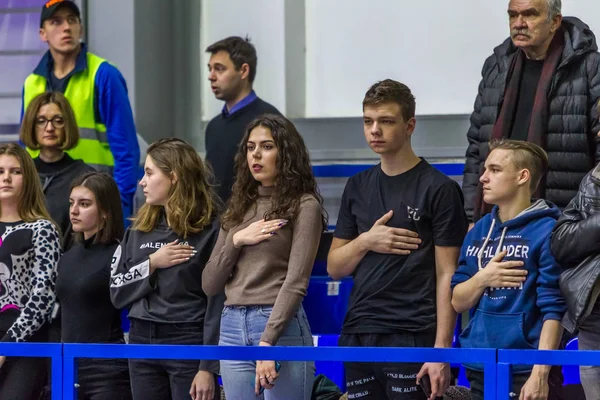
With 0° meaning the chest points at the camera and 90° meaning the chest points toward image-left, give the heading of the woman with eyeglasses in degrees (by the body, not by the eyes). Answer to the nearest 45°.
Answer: approximately 0°

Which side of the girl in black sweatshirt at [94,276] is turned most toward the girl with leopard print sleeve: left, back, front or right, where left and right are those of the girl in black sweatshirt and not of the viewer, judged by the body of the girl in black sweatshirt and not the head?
right

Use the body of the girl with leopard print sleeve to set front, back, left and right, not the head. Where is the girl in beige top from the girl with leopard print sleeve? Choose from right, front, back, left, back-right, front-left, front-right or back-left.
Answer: left

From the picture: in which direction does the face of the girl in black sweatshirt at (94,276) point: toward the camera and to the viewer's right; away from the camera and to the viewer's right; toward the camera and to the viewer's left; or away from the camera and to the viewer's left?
toward the camera and to the viewer's left

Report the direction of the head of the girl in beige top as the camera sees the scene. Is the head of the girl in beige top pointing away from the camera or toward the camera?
toward the camera

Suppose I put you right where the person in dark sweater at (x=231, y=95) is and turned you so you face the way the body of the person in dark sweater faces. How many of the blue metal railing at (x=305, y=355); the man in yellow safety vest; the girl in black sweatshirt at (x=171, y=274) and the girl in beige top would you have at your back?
0

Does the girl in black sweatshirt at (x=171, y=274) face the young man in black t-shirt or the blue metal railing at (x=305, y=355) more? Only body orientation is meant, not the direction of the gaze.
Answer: the blue metal railing

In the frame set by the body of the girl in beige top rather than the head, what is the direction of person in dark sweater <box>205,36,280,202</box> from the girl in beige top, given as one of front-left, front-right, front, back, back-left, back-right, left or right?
back-right

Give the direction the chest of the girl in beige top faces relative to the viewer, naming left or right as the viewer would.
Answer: facing the viewer and to the left of the viewer

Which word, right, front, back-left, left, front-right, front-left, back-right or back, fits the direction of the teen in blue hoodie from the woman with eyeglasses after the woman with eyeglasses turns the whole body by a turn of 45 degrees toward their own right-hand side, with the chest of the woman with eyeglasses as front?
left

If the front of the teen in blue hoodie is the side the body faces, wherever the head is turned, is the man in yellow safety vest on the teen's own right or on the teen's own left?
on the teen's own right

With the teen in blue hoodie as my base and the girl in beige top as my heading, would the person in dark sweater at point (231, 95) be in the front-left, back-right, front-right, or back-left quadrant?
front-right

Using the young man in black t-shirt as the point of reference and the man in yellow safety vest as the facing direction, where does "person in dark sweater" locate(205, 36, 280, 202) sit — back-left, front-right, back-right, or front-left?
front-right

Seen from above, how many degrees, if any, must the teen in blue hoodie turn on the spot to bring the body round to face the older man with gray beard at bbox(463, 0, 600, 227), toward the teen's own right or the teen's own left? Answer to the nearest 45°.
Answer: approximately 135° to the teen's own right

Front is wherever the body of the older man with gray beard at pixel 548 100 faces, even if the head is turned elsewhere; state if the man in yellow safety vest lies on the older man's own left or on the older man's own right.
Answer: on the older man's own right

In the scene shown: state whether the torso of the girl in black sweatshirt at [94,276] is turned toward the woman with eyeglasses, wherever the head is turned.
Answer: no

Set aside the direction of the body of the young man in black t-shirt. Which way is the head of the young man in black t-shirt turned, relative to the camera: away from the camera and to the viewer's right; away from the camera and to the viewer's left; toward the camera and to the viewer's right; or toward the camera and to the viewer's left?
toward the camera and to the viewer's left

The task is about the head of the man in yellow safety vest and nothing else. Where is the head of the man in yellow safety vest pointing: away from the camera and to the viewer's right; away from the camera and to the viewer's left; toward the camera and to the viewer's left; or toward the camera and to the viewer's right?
toward the camera and to the viewer's right

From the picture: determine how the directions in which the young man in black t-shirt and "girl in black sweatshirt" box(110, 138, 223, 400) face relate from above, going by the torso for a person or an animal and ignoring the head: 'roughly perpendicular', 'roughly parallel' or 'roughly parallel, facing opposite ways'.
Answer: roughly parallel
